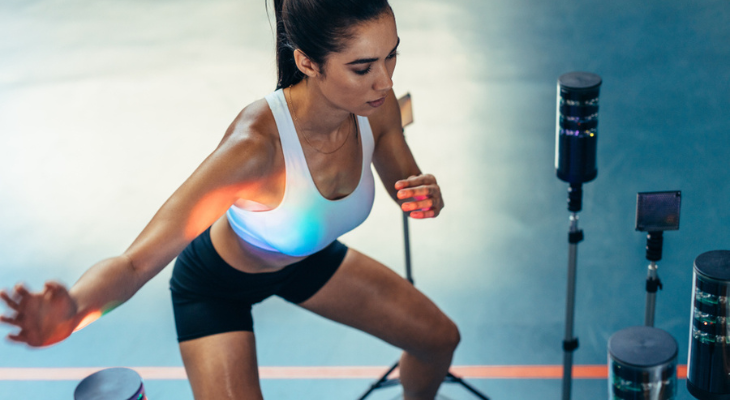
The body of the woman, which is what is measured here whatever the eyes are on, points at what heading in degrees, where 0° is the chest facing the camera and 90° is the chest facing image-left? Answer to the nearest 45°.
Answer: approximately 315°

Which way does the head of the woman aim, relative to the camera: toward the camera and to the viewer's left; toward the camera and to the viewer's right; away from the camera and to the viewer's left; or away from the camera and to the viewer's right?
toward the camera and to the viewer's right

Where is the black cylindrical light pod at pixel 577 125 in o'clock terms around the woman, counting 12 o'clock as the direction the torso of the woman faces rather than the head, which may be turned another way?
The black cylindrical light pod is roughly at 10 o'clock from the woman.

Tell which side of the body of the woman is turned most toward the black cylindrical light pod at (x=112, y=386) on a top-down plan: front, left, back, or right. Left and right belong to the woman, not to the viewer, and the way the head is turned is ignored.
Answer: right

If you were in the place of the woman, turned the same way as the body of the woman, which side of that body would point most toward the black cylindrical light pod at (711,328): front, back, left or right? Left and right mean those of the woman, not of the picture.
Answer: front

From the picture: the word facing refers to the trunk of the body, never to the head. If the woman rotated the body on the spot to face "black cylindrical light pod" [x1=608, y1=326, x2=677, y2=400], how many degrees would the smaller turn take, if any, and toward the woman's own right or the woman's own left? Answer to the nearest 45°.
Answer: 0° — they already face it
